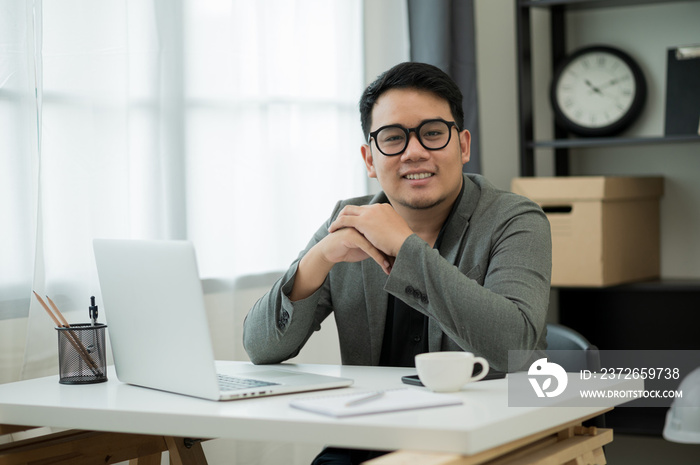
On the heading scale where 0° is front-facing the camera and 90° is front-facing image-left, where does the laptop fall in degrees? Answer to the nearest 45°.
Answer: approximately 225°

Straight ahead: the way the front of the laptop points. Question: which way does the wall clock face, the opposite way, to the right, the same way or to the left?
the opposite way

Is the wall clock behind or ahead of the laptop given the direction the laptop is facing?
ahead

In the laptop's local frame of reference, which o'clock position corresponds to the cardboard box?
The cardboard box is roughly at 12 o'clock from the laptop.

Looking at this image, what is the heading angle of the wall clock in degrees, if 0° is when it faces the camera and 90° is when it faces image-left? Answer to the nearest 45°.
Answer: approximately 0°

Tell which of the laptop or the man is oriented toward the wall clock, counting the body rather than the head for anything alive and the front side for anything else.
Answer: the laptop

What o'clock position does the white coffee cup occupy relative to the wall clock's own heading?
The white coffee cup is roughly at 12 o'clock from the wall clock.

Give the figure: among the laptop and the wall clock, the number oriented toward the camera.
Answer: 1

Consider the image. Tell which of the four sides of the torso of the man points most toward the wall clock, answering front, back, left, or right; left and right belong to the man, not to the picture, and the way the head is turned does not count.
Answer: back

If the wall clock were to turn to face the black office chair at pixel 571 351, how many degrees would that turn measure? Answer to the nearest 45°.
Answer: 0° — it already faces it
